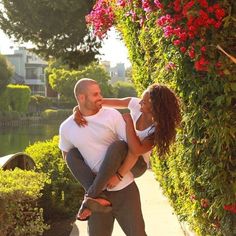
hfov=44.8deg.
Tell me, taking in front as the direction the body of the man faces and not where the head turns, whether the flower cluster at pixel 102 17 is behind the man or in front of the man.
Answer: behind

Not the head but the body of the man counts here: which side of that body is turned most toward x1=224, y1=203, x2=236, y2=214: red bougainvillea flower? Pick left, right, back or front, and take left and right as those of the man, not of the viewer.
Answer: left

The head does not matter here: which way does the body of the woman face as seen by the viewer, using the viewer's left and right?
facing the viewer and to the left of the viewer

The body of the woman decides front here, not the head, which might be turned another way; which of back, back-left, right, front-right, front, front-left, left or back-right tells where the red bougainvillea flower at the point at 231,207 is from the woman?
back-left

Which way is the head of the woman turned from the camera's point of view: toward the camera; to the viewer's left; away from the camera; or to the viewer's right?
to the viewer's left

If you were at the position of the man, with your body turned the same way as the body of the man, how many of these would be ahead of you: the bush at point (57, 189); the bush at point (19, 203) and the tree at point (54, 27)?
0

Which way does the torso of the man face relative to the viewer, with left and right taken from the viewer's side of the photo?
facing the viewer

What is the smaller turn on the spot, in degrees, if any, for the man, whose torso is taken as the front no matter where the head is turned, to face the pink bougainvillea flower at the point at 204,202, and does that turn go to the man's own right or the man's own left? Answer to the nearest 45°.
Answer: approximately 90° to the man's own left

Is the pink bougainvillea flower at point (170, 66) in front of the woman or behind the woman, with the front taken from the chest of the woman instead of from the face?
behind
